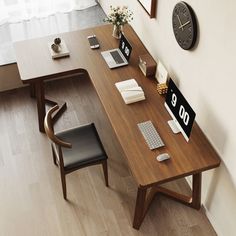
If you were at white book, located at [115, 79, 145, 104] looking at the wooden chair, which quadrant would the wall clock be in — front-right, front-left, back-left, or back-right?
back-left

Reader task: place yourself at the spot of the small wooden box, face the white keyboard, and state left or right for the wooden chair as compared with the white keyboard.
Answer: right

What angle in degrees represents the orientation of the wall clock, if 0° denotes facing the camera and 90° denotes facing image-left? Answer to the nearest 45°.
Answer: approximately 45°

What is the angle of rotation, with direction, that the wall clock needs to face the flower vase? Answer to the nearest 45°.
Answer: approximately 90° to its right

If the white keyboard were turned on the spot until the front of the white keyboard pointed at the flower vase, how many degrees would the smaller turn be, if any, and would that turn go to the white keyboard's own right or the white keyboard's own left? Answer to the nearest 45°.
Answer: approximately 90° to the white keyboard's own right

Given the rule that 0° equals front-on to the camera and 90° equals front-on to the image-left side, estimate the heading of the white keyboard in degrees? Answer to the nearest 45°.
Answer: approximately 90°

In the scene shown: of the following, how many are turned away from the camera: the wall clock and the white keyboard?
0
